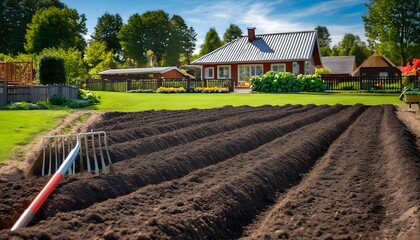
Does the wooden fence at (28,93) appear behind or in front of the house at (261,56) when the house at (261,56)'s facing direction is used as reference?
in front

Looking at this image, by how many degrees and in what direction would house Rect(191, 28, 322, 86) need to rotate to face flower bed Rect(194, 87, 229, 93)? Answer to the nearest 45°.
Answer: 0° — it already faces it

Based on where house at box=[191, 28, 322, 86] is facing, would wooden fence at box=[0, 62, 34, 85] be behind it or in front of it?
in front

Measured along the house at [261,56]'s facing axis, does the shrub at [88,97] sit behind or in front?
in front

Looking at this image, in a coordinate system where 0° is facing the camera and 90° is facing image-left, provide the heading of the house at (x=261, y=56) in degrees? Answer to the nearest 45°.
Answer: approximately 0°
